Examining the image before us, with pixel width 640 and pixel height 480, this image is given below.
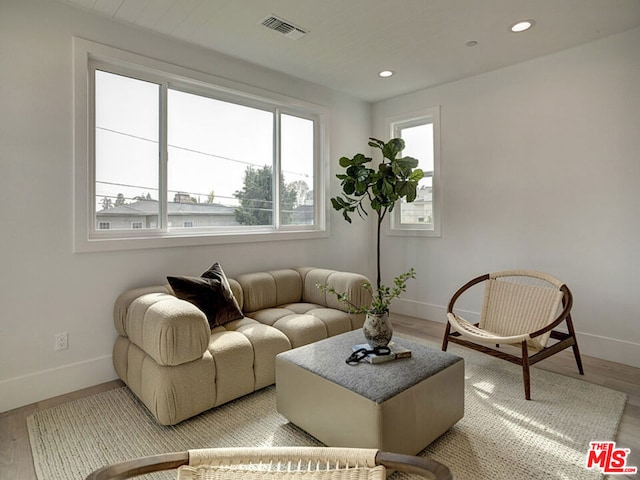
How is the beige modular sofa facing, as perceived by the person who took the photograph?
facing the viewer and to the right of the viewer

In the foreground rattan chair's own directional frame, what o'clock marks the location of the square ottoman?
The square ottoman is roughly at 1 o'clock from the foreground rattan chair.

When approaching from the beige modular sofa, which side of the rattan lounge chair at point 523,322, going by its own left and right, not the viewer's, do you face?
front

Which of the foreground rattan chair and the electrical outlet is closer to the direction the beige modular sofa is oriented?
the foreground rattan chair

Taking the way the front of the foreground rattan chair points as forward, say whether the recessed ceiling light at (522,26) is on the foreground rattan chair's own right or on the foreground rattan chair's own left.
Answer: on the foreground rattan chair's own right

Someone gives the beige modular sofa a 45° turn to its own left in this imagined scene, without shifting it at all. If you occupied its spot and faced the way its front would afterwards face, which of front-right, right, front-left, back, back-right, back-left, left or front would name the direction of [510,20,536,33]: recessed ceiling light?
front

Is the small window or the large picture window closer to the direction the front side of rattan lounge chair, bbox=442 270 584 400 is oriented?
the large picture window

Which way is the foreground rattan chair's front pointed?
away from the camera

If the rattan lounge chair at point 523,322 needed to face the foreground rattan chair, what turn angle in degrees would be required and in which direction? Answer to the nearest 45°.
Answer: approximately 45° to its left

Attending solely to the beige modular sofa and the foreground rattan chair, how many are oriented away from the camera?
1

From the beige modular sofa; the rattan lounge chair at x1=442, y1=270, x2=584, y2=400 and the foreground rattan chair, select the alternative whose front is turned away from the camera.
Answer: the foreground rattan chair

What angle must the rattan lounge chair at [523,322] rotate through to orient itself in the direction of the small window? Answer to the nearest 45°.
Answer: approximately 90° to its right
